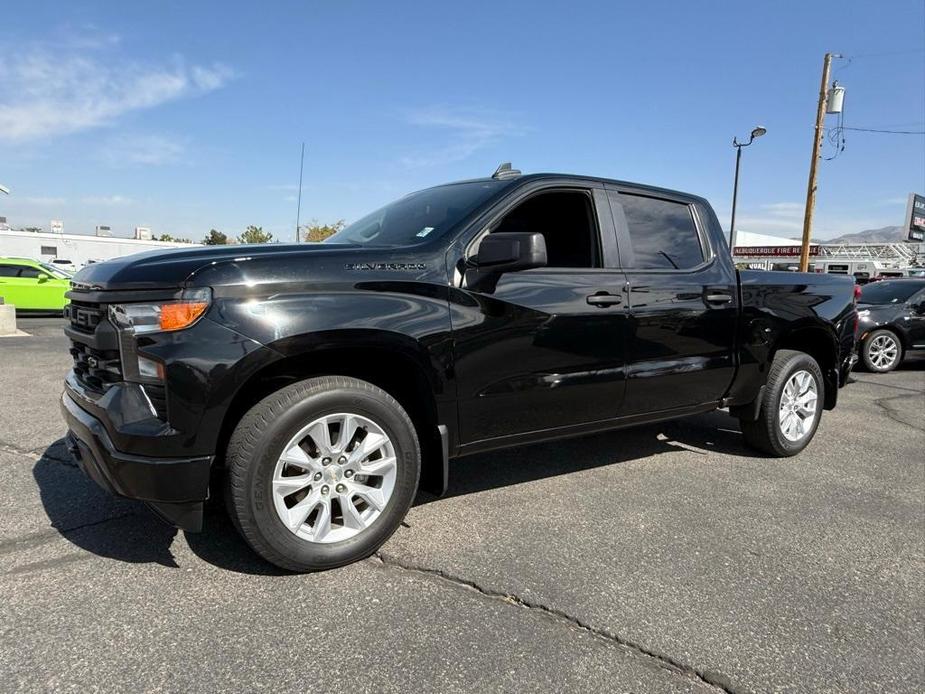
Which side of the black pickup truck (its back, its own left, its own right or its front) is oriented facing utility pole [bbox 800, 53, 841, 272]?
back

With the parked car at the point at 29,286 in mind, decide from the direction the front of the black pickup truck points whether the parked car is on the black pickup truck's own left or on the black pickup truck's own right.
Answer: on the black pickup truck's own right

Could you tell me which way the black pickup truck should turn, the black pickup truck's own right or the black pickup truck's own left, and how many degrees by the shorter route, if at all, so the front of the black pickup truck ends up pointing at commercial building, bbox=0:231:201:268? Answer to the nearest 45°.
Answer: approximately 90° to the black pickup truck's own right

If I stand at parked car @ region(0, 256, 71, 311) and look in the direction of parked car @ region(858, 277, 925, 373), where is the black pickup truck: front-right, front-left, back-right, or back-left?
front-right

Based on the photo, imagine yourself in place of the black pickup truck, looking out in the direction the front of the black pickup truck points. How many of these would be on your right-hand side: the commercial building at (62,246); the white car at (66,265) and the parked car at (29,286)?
3

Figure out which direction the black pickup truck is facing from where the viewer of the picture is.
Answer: facing the viewer and to the left of the viewer

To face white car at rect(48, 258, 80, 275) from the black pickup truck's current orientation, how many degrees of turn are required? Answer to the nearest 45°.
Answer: approximately 90° to its right

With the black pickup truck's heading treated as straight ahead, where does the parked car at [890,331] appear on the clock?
The parked car is roughly at 6 o'clock from the black pickup truck.
